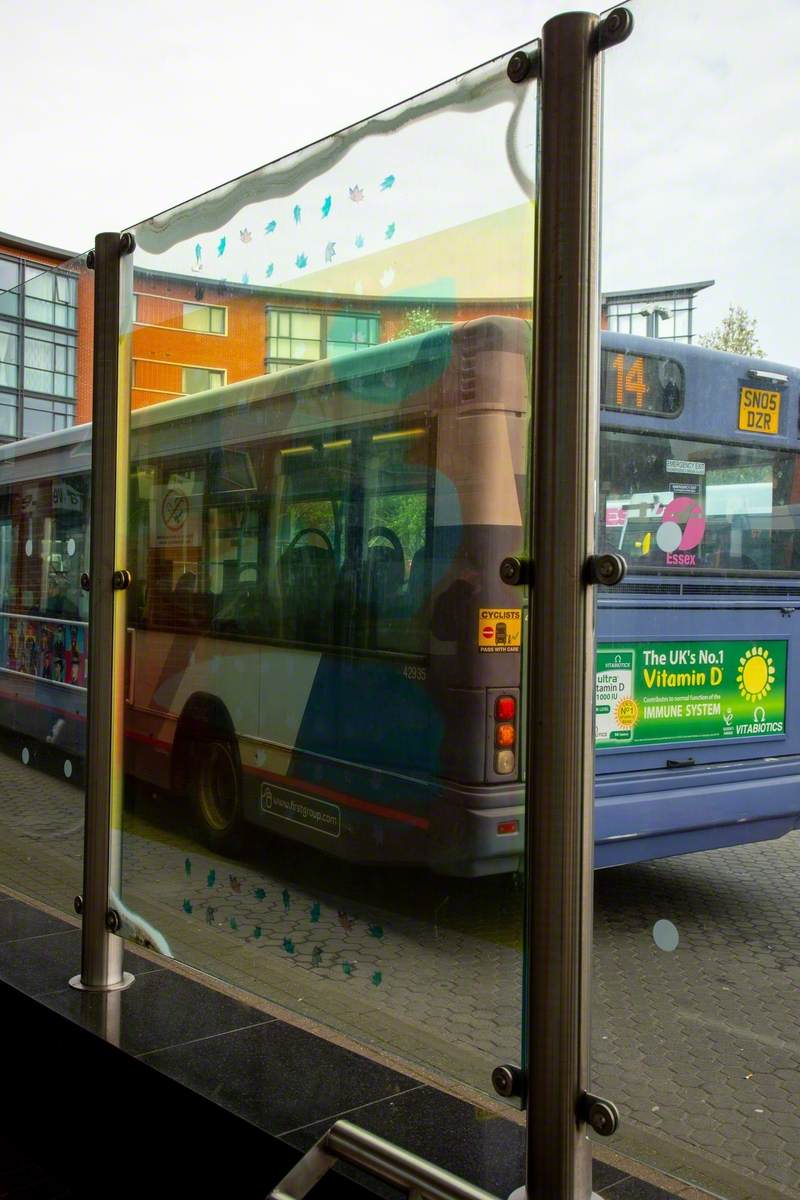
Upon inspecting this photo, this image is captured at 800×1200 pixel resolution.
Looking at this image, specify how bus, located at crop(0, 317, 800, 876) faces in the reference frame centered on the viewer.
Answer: facing away from the viewer and to the left of the viewer
